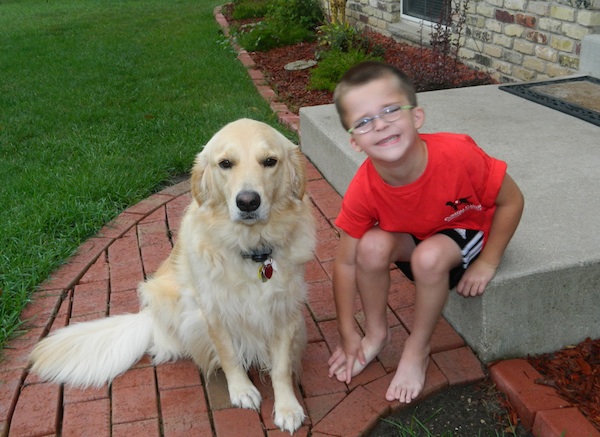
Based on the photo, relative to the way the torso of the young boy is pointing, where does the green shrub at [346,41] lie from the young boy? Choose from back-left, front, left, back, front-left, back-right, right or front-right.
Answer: back-right

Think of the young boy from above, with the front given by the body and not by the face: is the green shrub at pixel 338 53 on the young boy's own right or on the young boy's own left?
on the young boy's own right

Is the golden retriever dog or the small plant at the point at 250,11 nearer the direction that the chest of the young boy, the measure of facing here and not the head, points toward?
the golden retriever dog

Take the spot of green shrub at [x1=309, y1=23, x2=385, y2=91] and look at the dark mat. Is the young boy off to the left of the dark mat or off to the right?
right
